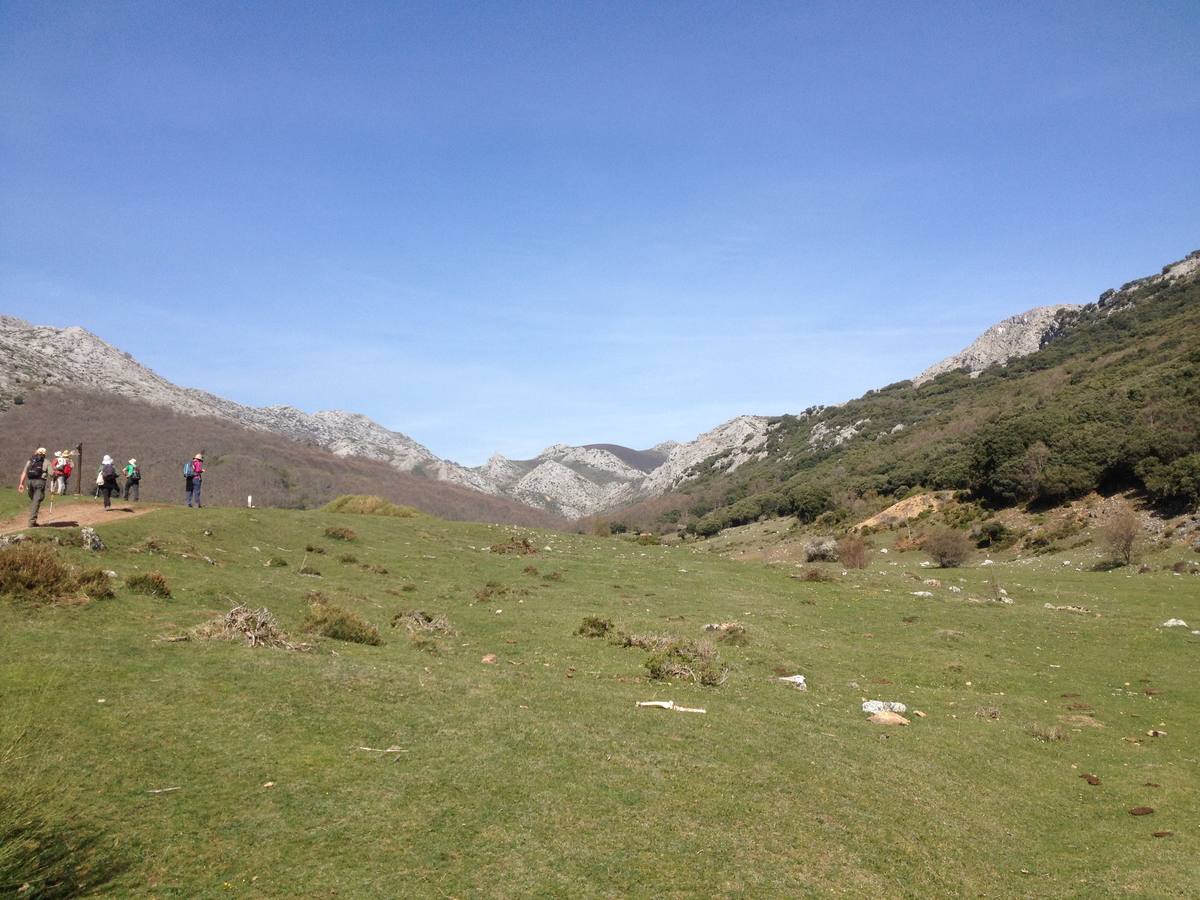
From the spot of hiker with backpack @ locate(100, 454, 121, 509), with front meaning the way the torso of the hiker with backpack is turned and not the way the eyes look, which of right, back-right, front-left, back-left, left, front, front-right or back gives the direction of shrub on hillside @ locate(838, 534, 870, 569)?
right

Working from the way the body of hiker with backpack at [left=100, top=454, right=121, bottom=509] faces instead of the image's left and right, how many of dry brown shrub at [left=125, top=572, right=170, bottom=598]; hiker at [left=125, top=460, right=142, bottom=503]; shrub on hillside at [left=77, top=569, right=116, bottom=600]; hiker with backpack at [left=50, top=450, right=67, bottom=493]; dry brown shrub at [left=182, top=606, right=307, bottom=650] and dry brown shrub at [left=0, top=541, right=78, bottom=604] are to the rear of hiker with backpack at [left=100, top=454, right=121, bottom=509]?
4

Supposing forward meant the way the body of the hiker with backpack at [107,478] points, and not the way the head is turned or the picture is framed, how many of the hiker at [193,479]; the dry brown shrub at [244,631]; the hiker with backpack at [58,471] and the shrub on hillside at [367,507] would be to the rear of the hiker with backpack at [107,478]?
1

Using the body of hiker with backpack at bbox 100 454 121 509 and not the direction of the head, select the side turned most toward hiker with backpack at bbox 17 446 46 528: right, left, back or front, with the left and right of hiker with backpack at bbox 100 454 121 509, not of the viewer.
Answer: back

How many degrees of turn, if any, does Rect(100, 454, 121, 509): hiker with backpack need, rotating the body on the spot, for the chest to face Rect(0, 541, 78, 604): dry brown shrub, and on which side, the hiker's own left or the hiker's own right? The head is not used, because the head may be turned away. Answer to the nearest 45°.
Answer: approximately 180°

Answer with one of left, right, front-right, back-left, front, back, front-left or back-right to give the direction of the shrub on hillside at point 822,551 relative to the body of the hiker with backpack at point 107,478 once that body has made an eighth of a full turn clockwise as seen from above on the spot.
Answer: front-right

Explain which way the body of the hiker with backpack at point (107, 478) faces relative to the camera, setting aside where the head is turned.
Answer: away from the camera

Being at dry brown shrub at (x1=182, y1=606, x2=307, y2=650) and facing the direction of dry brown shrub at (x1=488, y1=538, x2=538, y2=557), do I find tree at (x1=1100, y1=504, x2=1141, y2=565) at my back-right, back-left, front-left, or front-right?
front-right

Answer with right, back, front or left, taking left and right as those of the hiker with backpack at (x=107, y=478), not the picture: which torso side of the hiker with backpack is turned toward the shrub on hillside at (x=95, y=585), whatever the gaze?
back

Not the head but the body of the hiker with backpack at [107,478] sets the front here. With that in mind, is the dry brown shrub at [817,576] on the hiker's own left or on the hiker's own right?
on the hiker's own right

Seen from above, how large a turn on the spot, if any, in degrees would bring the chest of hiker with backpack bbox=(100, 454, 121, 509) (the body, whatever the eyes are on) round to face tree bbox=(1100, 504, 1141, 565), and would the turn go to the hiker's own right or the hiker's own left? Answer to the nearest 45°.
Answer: approximately 90° to the hiker's own right

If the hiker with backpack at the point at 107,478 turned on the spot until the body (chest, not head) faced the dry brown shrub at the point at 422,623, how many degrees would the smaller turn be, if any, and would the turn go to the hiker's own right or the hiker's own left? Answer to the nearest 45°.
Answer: approximately 135° to the hiker's own right

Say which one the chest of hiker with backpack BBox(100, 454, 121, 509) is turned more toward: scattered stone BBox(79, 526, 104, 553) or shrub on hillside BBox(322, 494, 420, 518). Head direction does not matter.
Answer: the shrub on hillside

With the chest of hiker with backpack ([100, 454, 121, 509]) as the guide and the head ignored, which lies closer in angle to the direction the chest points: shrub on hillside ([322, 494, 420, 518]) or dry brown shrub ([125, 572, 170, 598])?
the shrub on hillside

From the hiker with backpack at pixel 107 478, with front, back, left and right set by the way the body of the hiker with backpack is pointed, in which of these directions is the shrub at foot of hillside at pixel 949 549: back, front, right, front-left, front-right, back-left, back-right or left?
right

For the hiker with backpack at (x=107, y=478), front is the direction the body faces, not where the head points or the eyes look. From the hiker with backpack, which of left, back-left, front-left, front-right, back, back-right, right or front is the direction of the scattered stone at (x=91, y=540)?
back
